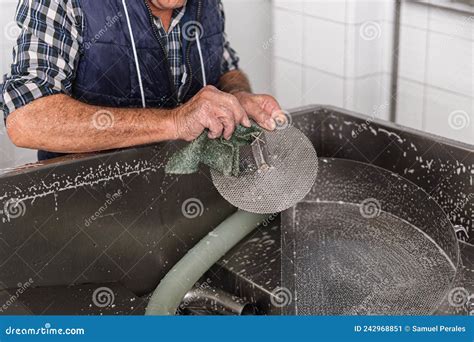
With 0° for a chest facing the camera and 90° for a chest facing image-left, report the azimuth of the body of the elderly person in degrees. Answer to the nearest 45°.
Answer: approximately 315°
